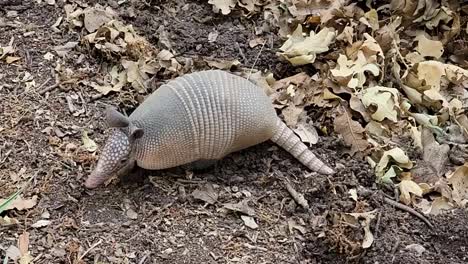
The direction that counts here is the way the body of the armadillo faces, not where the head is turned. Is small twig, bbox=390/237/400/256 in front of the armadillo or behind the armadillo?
behind

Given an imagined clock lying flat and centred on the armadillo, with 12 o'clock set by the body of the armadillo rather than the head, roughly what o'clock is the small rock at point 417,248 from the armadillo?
The small rock is roughly at 7 o'clock from the armadillo.

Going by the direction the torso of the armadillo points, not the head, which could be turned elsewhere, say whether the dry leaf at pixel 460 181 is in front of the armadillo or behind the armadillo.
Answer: behind

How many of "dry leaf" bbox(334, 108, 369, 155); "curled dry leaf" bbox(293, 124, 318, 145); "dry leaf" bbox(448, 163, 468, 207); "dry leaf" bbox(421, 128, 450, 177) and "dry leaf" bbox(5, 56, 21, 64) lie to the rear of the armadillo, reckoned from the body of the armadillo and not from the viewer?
4

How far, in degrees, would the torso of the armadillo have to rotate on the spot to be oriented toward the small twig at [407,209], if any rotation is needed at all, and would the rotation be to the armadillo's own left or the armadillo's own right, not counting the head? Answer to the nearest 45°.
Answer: approximately 180°

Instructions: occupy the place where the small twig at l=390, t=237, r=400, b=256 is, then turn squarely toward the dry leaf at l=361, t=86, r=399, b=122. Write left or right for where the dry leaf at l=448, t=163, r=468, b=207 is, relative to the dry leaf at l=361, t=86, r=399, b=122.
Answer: right

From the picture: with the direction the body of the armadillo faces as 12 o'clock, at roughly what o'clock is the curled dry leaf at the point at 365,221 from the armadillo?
The curled dry leaf is roughly at 7 o'clock from the armadillo.

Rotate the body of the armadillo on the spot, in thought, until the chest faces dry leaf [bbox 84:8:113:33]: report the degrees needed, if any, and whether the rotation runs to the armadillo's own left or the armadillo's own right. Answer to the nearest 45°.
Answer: approximately 45° to the armadillo's own right

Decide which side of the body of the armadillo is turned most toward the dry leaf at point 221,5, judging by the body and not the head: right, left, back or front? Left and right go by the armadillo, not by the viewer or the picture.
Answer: right

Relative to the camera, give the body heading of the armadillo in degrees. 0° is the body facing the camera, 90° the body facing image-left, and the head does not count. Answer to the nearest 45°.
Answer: approximately 90°

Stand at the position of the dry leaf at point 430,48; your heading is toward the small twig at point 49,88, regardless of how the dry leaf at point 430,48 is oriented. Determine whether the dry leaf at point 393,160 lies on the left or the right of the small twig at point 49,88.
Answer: left
